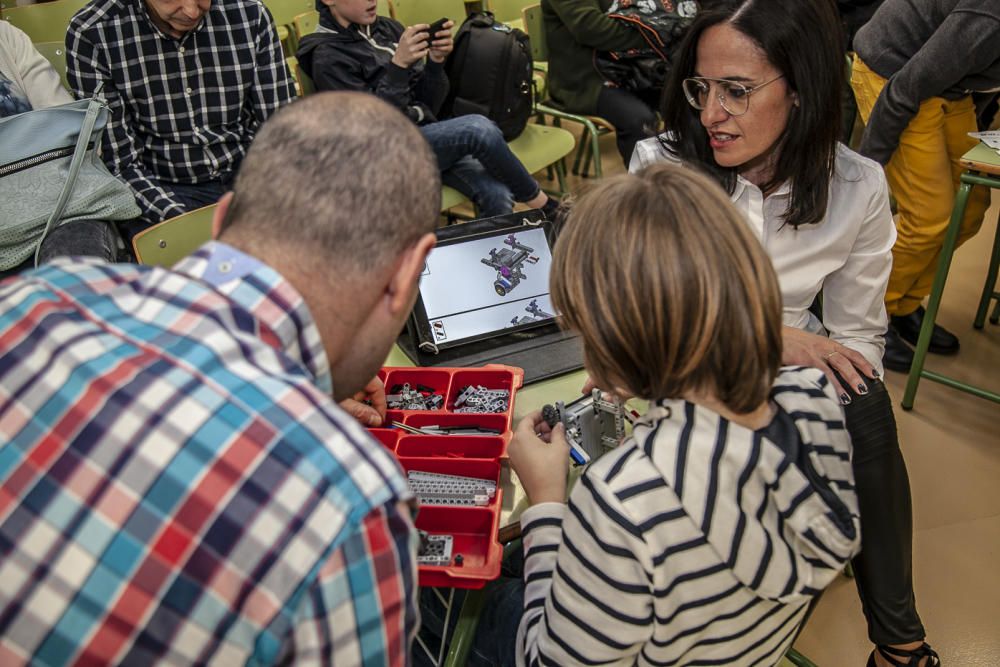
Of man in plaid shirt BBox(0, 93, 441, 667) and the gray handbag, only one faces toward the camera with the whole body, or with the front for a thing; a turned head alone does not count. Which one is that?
the gray handbag

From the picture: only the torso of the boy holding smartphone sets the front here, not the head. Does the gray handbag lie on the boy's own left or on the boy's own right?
on the boy's own right

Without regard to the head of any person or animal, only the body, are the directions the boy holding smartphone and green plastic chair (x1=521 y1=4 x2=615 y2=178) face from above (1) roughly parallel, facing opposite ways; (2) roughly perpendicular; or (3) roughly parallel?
roughly parallel

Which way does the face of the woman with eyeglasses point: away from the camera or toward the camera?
toward the camera

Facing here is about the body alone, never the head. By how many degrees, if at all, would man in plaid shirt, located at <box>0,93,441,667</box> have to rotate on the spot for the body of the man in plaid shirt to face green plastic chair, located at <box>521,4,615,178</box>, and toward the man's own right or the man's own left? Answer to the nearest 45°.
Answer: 0° — they already face it

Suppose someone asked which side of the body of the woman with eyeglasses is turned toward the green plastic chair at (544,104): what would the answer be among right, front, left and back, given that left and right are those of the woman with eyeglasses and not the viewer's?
right

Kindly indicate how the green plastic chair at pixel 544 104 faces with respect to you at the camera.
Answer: facing the viewer and to the right of the viewer

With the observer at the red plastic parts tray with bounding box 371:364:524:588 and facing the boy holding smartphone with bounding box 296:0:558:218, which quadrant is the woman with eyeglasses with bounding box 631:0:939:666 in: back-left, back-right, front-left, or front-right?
front-right

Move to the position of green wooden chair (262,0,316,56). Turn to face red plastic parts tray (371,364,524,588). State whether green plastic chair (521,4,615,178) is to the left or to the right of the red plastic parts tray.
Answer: left

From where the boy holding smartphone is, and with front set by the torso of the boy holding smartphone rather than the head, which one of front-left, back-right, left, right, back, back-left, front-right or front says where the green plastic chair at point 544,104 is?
left

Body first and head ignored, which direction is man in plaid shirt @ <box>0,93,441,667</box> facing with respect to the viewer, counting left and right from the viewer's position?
facing away from the viewer and to the right of the viewer

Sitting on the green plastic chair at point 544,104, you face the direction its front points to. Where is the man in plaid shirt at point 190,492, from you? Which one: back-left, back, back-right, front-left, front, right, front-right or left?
front-right

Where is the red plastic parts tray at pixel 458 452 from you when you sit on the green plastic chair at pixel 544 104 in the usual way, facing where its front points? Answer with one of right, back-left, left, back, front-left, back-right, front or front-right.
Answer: front-right

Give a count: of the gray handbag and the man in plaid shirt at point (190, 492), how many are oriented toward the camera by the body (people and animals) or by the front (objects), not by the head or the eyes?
1

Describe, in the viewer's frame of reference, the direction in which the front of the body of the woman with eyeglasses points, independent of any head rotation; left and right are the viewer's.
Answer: facing the viewer and to the left of the viewer

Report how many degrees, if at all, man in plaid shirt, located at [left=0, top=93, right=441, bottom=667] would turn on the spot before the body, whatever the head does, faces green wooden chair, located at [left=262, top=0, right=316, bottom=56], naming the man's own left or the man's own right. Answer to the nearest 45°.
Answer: approximately 45° to the man's own left

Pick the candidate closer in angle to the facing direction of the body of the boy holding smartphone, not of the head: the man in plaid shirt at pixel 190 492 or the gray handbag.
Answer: the man in plaid shirt

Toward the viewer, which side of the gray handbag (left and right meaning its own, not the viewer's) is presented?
front
